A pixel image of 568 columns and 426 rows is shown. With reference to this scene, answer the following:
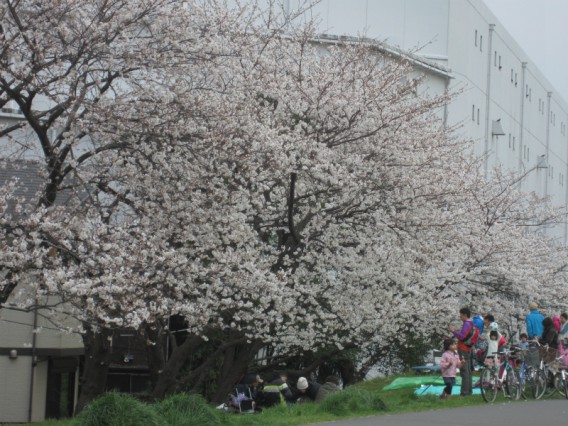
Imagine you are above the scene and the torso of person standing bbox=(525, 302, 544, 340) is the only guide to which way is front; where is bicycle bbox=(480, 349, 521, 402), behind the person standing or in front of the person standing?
behind

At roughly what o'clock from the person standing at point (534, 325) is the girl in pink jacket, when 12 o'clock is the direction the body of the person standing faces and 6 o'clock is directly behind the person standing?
The girl in pink jacket is roughly at 7 o'clock from the person standing.

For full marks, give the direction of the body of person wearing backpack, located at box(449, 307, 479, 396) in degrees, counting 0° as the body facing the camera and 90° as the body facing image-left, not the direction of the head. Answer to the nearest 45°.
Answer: approximately 90°

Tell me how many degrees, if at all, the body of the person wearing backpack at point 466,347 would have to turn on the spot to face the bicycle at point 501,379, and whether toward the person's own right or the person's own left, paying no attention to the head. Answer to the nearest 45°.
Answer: approximately 135° to the person's own left

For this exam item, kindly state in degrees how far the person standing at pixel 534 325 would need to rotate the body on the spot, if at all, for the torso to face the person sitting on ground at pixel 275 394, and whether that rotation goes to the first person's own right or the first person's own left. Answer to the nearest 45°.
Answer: approximately 90° to the first person's own left

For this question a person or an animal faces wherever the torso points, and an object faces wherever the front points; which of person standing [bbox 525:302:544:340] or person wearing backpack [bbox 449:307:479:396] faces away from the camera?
the person standing

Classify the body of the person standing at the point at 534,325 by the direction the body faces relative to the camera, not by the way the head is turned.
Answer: away from the camera

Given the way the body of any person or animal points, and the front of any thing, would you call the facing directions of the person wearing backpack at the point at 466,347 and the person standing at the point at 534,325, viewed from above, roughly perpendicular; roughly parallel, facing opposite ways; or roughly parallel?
roughly perpendicular

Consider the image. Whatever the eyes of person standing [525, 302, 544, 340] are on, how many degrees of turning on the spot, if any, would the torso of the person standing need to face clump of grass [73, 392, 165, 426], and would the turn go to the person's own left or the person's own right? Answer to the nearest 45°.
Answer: approximately 180°

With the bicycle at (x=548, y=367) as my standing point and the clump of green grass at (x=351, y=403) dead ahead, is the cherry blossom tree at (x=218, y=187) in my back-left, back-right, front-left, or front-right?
front-right

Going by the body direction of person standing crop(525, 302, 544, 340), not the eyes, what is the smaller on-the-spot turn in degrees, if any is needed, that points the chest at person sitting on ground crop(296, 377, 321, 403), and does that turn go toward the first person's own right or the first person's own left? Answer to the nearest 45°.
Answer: approximately 90° to the first person's own left
